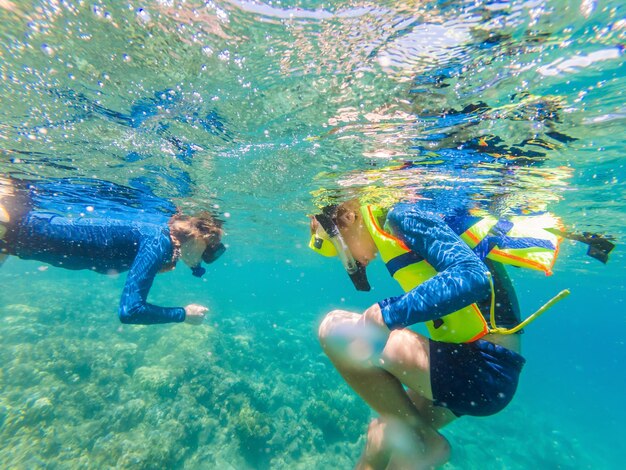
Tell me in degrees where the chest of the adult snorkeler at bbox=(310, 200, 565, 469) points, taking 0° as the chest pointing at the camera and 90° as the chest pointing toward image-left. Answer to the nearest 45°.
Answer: approximately 90°

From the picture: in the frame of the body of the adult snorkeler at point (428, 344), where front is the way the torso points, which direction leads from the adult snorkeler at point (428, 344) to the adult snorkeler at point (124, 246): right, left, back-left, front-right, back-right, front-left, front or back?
front
